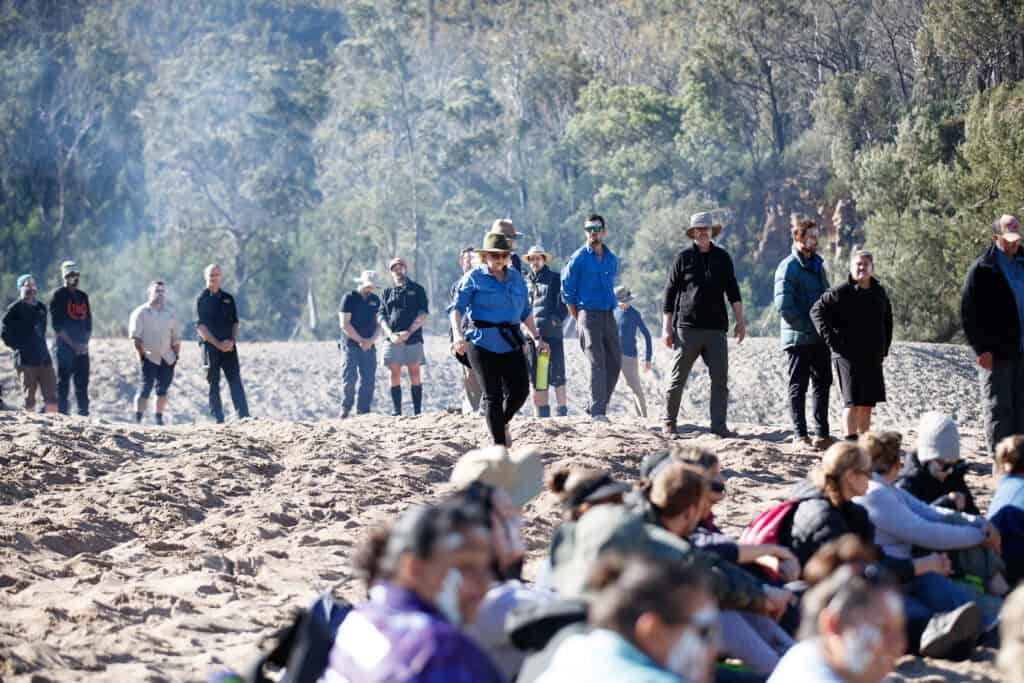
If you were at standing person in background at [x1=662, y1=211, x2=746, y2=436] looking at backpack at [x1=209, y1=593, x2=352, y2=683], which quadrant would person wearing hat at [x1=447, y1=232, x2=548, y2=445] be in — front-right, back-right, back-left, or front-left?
front-right

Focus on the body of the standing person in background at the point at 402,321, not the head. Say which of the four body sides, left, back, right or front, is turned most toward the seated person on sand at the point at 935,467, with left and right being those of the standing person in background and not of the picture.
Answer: front

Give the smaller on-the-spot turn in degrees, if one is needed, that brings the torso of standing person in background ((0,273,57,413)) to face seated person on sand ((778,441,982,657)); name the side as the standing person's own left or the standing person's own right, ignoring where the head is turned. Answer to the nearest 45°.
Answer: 0° — they already face them

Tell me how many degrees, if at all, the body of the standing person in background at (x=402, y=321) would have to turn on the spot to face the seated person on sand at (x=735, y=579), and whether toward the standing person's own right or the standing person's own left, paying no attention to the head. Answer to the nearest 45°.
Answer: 0° — they already face them

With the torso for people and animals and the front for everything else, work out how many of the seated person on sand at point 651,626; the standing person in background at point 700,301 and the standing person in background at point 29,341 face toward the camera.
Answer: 2

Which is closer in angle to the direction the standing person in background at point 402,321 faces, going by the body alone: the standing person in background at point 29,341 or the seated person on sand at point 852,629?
the seated person on sand

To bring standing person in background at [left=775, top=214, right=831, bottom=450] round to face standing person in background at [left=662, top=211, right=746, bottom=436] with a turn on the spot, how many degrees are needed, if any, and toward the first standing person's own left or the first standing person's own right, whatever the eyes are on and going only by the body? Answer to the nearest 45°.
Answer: approximately 135° to the first standing person's own right

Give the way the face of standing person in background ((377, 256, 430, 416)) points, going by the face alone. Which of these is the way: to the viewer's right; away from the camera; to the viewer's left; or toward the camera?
toward the camera

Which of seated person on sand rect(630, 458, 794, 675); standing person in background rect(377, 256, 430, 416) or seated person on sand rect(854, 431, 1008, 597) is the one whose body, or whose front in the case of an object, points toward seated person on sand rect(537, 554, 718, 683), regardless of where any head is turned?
the standing person in background

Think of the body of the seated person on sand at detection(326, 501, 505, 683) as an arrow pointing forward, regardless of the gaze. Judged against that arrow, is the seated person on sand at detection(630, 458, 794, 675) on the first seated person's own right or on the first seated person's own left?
on the first seated person's own left

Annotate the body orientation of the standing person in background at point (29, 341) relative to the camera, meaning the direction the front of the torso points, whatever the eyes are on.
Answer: toward the camera

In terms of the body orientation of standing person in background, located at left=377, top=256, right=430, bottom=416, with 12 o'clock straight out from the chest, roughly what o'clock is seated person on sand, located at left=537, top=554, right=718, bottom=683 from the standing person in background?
The seated person on sand is roughly at 12 o'clock from the standing person in background.

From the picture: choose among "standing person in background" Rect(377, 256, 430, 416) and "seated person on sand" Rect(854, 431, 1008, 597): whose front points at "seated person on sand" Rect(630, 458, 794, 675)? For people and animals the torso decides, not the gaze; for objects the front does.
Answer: the standing person in background
